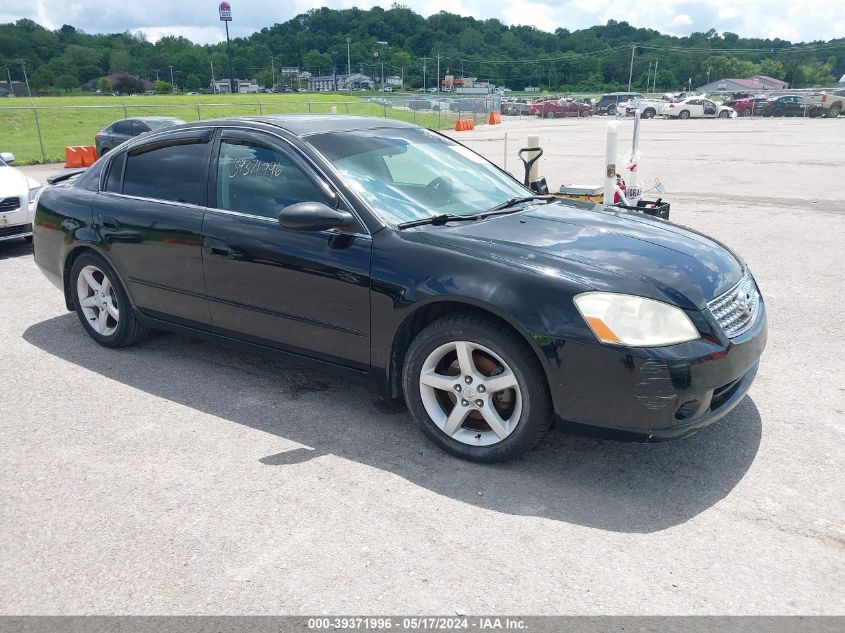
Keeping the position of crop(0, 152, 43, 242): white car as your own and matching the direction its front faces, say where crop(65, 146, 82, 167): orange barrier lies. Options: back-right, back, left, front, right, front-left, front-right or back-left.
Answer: back-left

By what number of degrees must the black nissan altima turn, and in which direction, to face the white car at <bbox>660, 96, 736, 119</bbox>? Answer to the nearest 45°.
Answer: approximately 90° to its left

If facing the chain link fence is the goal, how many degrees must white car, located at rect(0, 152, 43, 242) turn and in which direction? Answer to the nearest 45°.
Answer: approximately 135° to its left

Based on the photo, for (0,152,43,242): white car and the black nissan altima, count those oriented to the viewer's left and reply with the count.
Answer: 0

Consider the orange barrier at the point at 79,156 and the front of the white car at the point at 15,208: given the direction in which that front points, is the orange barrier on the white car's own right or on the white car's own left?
on the white car's own left

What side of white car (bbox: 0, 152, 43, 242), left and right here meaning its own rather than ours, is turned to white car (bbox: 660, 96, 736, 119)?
left

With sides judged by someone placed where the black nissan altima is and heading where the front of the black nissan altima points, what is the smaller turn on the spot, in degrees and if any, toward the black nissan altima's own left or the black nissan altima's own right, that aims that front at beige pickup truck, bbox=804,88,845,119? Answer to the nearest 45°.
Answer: approximately 90° to the black nissan altima's own left

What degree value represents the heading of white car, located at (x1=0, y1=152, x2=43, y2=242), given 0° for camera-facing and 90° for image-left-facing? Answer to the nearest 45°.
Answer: approximately 315°

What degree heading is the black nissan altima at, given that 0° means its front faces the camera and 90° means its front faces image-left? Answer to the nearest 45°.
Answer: approximately 315°

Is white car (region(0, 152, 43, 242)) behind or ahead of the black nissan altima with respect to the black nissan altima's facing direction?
behind
